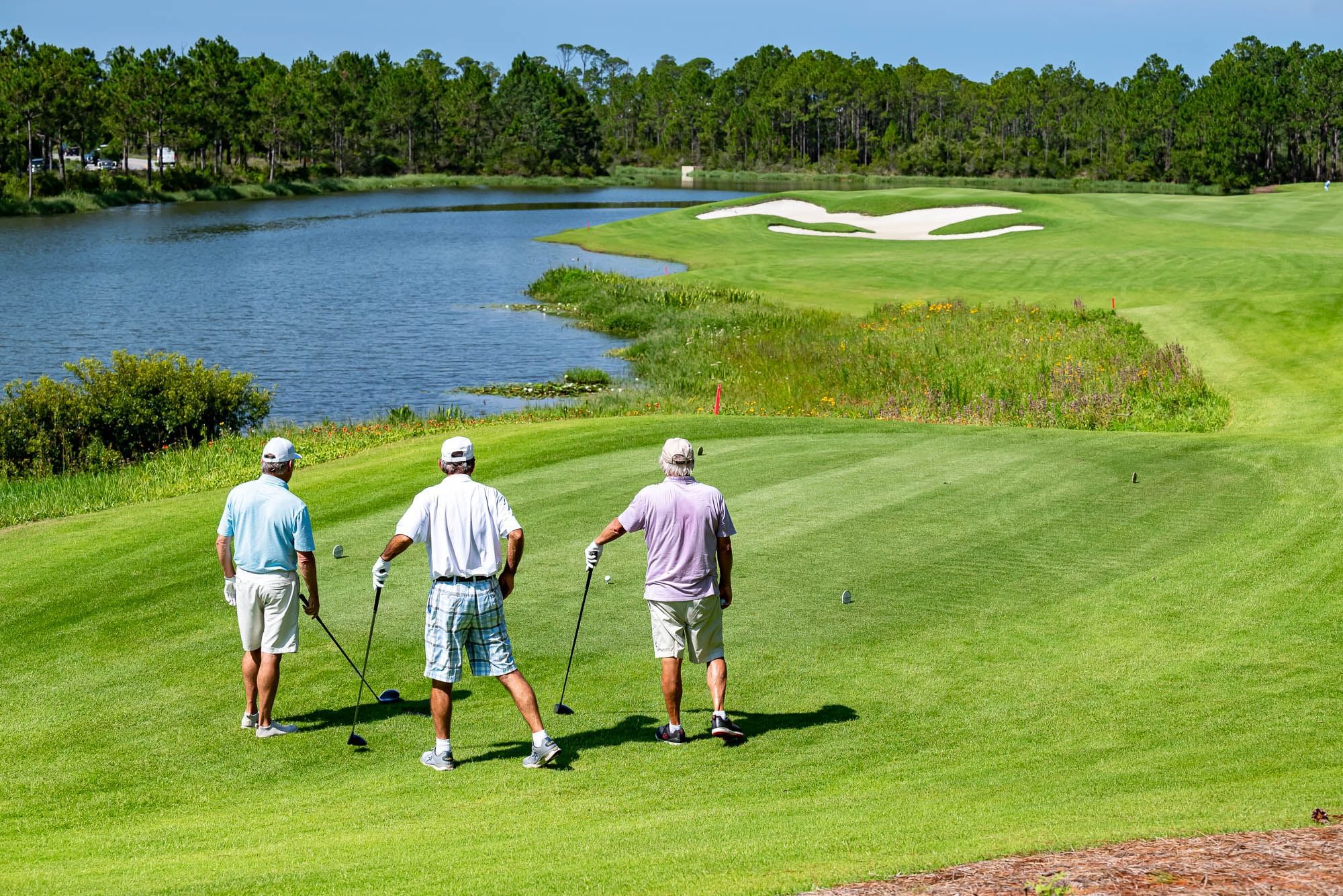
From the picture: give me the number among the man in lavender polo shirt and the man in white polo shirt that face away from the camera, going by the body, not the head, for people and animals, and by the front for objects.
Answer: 2

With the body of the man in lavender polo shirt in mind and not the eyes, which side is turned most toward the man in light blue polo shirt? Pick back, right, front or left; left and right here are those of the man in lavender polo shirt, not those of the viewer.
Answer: left

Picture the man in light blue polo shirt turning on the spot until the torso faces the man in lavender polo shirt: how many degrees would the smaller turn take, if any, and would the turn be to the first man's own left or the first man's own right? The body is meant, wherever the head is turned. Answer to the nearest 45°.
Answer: approximately 90° to the first man's own right

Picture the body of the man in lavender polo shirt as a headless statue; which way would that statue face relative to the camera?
away from the camera

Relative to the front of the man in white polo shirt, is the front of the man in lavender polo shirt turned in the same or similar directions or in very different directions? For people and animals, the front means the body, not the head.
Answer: same or similar directions

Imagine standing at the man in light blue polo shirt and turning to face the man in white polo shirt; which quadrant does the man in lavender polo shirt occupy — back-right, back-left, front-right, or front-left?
front-left

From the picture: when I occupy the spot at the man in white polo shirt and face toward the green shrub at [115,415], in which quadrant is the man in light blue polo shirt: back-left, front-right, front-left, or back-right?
front-left

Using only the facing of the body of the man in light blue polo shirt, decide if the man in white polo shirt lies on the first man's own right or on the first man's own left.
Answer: on the first man's own right

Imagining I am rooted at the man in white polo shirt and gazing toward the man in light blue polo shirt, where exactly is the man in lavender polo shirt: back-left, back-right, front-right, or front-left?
back-right

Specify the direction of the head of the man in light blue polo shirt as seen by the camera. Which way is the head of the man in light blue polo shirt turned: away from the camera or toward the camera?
away from the camera

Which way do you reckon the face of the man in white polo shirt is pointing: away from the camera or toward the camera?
away from the camera

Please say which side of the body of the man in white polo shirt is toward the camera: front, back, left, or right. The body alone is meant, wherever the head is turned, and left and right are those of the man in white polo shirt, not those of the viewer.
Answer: back

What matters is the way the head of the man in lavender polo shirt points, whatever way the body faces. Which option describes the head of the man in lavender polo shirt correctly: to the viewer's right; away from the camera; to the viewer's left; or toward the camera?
away from the camera

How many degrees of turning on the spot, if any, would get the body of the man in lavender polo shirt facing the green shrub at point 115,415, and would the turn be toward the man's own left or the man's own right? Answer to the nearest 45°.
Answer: approximately 45° to the man's own left

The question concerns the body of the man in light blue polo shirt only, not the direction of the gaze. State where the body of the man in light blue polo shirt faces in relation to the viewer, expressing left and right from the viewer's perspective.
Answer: facing away from the viewer and to the right of the viewer

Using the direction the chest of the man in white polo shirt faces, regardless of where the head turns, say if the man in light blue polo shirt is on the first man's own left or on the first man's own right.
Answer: on the first man's own left
